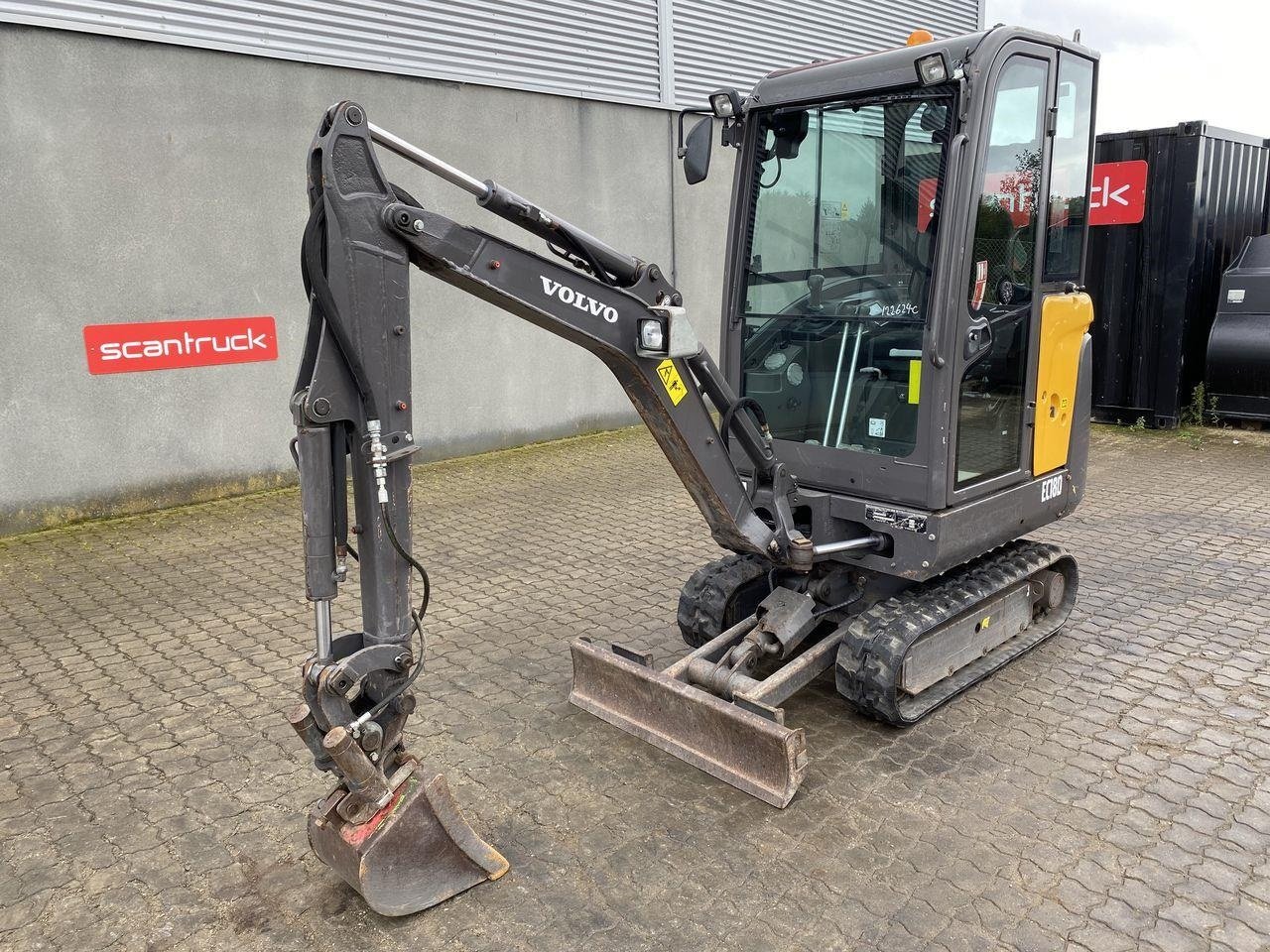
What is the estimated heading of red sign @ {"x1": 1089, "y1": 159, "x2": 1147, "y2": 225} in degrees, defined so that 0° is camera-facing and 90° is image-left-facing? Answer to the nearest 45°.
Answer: approximately 0°

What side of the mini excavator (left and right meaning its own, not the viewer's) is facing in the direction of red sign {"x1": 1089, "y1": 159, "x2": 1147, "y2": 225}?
back

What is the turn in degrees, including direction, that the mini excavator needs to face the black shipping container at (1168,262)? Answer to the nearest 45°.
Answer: approximately 180°

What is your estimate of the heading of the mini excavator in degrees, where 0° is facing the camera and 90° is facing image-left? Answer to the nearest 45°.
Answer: approximately 45°

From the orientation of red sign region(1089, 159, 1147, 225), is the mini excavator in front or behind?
in front
